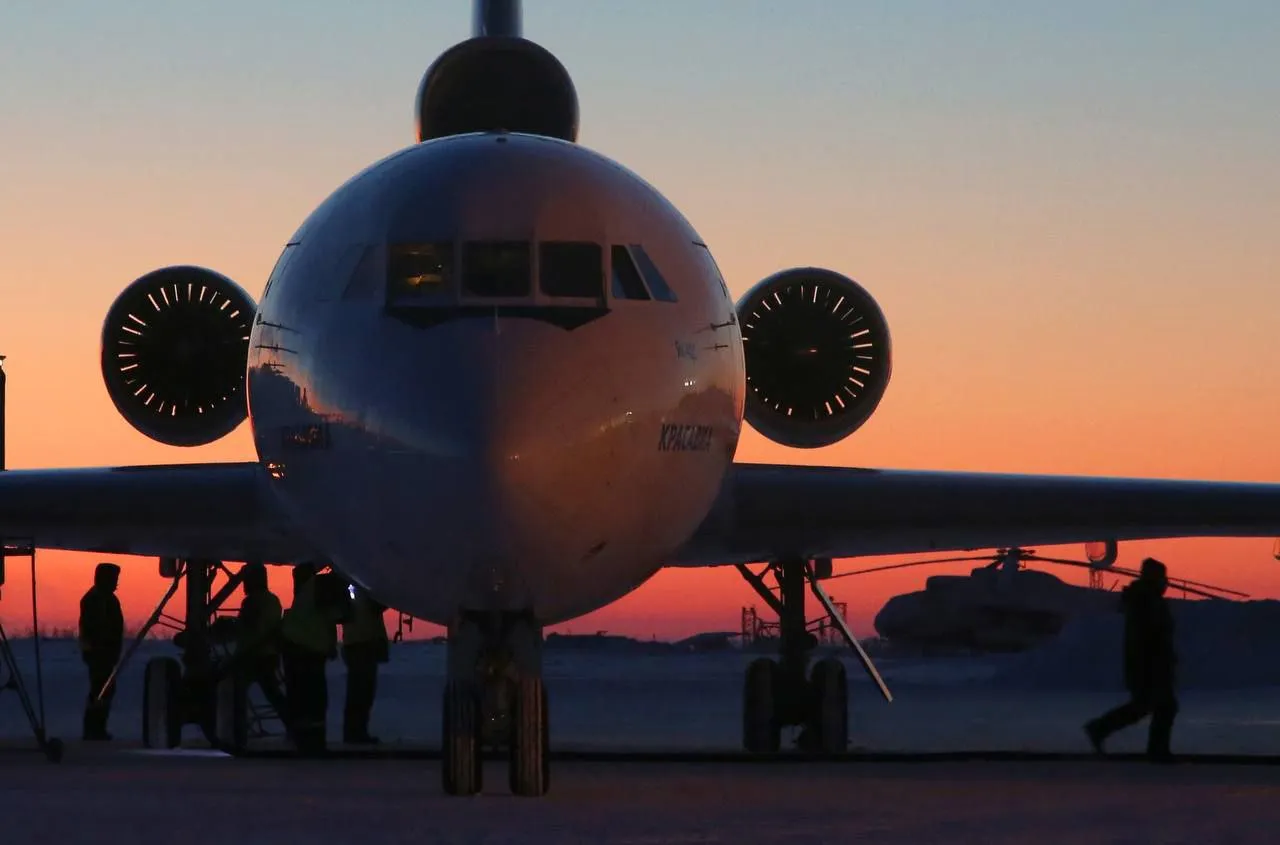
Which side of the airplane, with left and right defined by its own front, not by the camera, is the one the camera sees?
front

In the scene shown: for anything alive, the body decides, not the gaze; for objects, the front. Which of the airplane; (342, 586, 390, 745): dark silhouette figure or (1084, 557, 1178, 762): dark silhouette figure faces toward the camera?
the airplane

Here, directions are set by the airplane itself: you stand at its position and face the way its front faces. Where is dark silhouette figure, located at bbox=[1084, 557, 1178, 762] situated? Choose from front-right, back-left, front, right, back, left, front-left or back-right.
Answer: back-left
